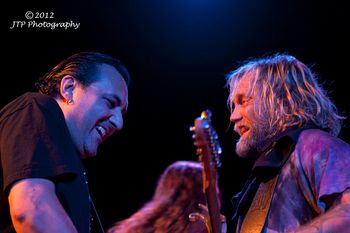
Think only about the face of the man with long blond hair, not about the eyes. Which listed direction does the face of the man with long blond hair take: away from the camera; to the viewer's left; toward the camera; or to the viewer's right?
to the viewer's left

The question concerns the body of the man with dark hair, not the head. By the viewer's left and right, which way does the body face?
facing to the right of the viewer

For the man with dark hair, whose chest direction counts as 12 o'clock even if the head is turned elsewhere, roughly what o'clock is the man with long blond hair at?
The man with long blond hair is roughly at 11 o'clock from the man with dark hair.
